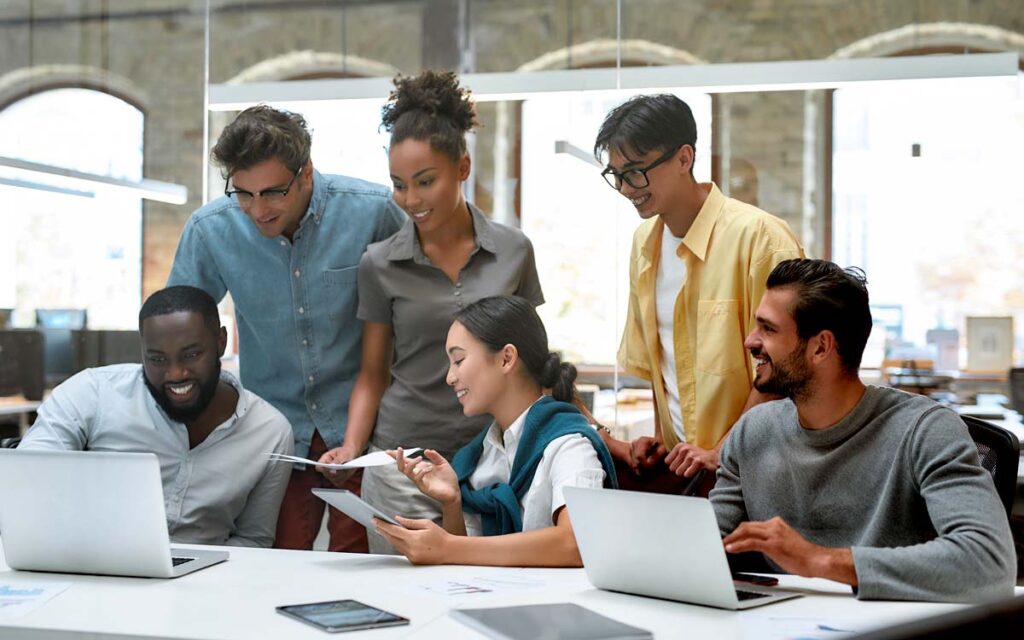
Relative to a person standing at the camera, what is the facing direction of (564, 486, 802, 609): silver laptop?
facing away from the viewer and to the right of the viewer

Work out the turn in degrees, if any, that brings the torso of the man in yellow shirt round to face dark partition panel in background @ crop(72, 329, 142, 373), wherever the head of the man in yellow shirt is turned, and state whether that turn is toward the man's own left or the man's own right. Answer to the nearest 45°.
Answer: approximately 90° to the man's own right

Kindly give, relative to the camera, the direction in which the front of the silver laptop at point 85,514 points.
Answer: facing away from the viewer and to the right of the viewer

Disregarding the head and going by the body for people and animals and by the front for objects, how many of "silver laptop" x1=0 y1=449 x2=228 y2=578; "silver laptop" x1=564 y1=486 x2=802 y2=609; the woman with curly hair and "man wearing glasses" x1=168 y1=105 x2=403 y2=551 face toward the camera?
2

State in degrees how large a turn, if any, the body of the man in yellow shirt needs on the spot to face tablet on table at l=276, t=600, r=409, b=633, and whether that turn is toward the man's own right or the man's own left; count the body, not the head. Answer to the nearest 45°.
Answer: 0° — they already face it
